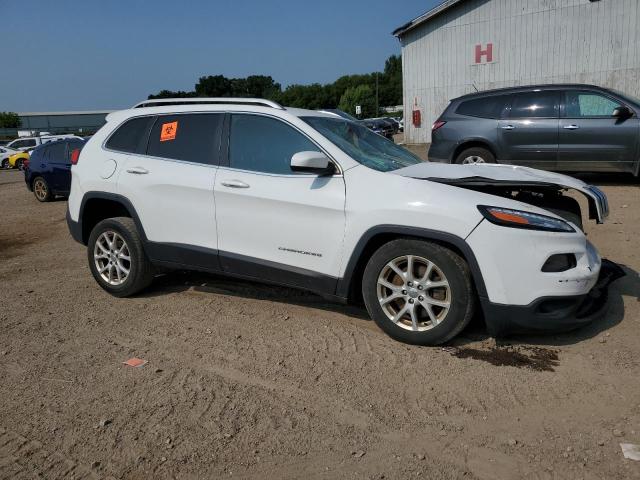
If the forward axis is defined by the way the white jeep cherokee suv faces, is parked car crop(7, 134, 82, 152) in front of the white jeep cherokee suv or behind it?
behind

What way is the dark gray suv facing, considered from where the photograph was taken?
facing to the right of the viewer

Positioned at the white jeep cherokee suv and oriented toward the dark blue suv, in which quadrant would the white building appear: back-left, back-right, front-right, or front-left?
front-right

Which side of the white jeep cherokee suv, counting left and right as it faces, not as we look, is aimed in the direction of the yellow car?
back

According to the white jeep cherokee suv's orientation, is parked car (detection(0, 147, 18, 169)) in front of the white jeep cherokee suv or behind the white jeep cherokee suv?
behind

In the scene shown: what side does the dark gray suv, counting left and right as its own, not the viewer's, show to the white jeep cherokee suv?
right

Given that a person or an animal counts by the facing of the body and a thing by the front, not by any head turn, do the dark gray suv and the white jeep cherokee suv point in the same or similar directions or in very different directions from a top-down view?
same or similar directions

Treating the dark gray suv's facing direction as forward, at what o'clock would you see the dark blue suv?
The dark blue suv is roughly at 6 o'clock from the dark gray suv.

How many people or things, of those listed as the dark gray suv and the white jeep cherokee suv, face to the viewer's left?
0

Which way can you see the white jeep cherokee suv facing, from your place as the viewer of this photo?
facing the viewer and to the right of the viewer
